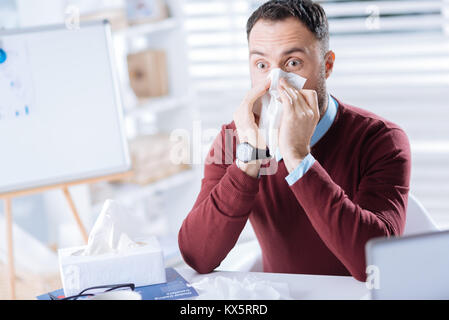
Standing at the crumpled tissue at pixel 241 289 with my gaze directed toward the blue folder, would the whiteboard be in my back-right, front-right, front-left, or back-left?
front-right

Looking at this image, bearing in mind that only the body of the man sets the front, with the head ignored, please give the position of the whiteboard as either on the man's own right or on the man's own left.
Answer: on the man's own right

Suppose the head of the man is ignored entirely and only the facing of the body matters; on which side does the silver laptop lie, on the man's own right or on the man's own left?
on the man's own left

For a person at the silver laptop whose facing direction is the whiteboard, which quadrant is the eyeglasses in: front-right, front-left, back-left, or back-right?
front-left

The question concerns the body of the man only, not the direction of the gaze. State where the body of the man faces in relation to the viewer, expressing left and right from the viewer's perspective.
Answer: facing the viewer and to the left of the viewer

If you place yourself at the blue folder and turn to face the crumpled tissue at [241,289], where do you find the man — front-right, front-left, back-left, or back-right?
front-left
